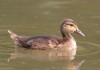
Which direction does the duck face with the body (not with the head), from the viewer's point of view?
to the viewer's right
